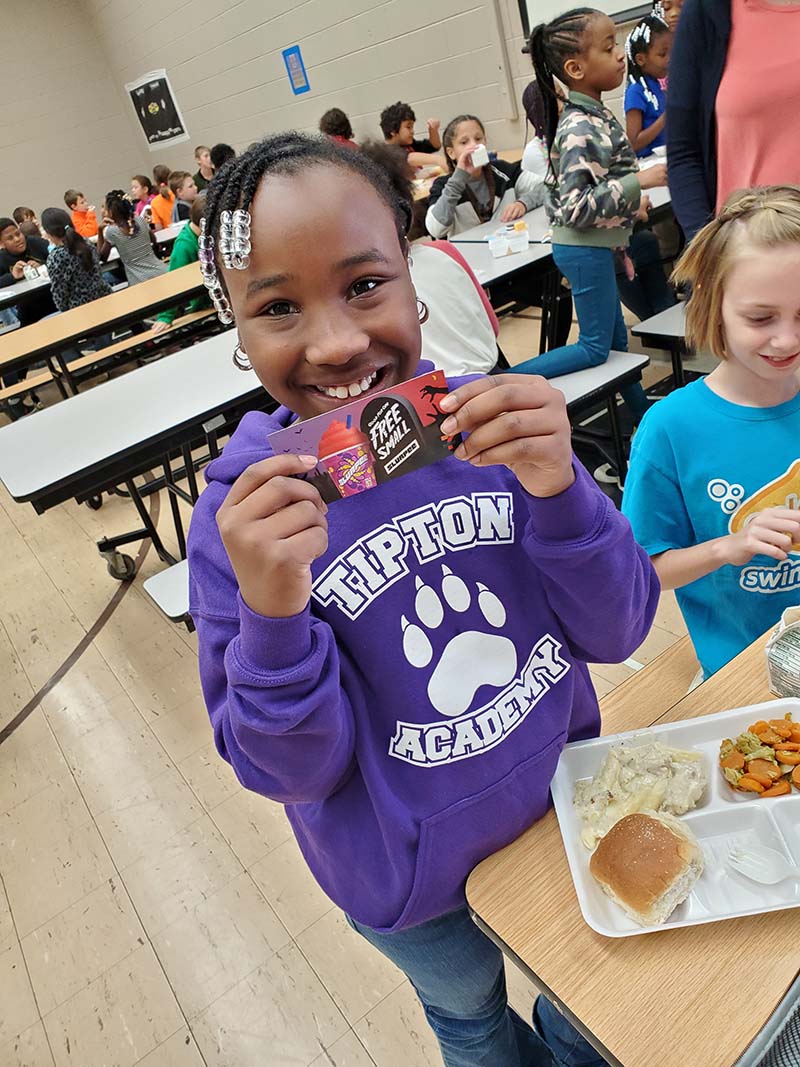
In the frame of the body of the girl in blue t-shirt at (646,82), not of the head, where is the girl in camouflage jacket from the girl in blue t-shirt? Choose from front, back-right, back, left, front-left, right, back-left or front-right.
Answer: right

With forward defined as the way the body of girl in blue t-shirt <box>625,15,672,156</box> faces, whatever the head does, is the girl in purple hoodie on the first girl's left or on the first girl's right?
on the first girl's right

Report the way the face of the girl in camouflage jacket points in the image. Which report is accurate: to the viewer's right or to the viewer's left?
to the viewer's right

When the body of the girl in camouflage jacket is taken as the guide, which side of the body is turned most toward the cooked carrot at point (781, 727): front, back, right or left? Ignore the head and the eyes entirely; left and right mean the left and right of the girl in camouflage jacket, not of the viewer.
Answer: right

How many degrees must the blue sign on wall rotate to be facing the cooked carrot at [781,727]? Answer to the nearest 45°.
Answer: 0° — it already faces it

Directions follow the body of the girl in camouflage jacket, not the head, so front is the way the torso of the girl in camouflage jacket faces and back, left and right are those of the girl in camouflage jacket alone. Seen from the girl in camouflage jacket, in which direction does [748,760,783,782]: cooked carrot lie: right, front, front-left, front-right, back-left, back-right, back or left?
right
